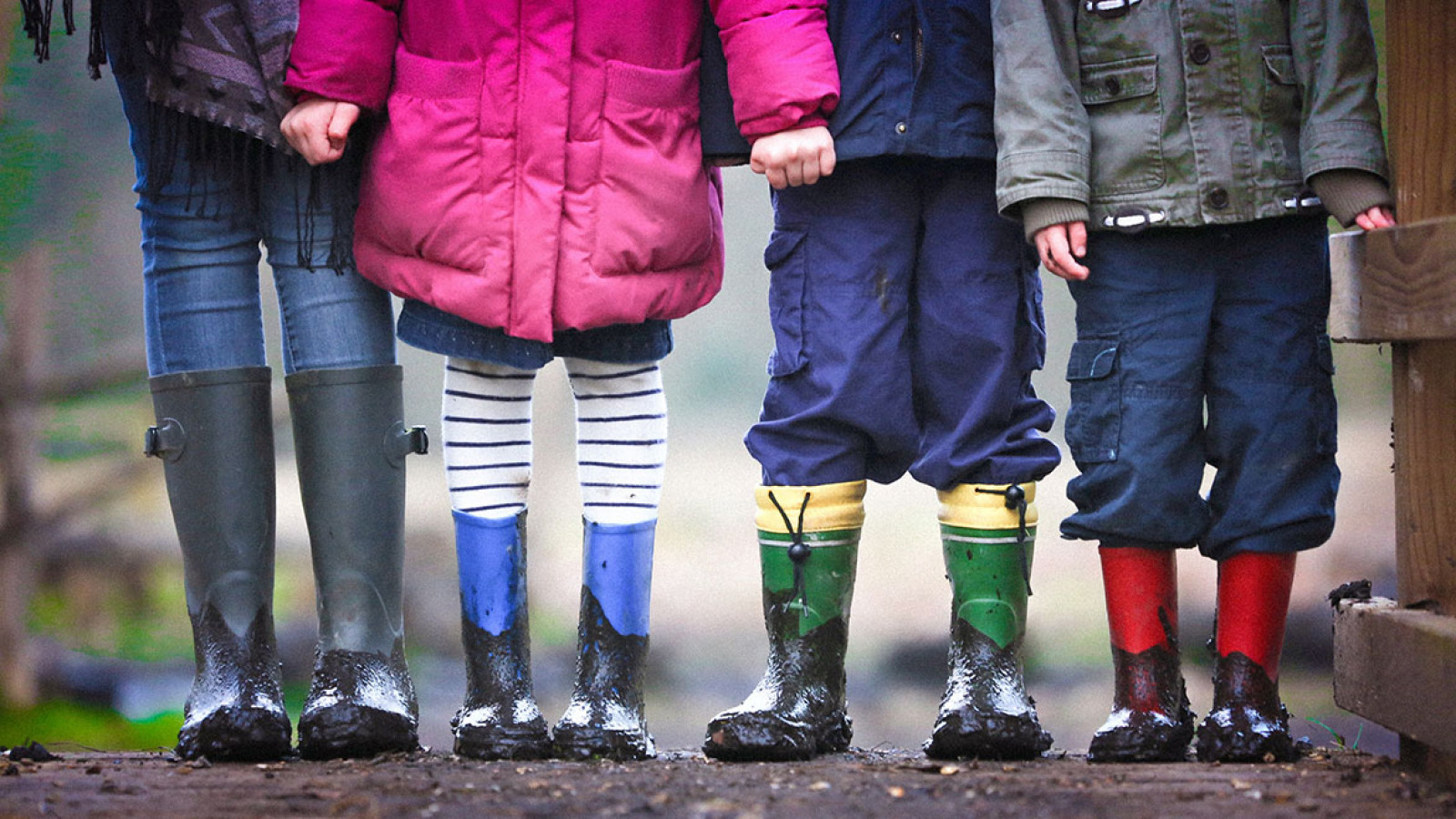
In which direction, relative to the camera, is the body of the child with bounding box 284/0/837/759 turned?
toward the camera

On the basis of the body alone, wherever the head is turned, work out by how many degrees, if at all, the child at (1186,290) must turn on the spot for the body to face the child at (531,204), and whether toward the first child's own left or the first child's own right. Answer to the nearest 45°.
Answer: approximately 90° to the first child's own right

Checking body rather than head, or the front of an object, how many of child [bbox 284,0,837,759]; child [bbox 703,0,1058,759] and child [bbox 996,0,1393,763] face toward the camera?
3

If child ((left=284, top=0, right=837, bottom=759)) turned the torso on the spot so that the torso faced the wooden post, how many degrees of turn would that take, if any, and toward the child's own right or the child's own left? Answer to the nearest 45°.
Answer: approximately 90° to the child's own left

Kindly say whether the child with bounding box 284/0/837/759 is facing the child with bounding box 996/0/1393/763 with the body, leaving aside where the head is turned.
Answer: no

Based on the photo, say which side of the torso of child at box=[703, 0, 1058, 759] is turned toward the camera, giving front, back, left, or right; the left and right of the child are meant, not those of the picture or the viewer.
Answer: front

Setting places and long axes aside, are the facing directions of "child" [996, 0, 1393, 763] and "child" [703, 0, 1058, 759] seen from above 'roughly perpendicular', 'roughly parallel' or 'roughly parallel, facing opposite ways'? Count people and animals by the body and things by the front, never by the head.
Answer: roughly parallel

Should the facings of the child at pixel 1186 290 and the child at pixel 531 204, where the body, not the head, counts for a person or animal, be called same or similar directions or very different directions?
same or similar directions

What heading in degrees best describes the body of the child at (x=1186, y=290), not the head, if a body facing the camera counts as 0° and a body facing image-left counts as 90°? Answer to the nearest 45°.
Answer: approximately 0°

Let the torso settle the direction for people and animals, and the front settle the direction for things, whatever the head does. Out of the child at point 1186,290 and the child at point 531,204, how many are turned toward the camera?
2
